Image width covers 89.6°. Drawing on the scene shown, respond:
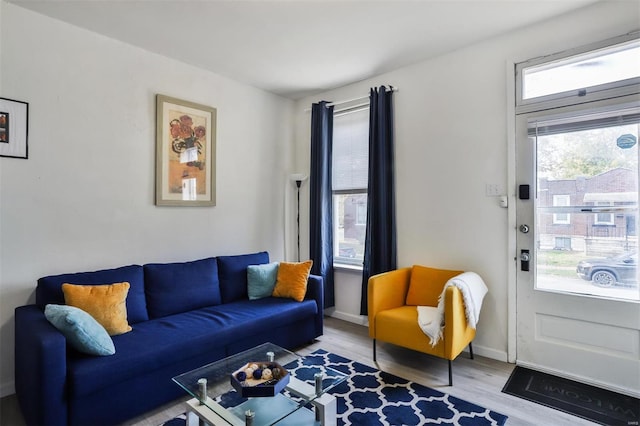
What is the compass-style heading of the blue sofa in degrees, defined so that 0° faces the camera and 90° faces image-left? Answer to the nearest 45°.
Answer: approximately 315°

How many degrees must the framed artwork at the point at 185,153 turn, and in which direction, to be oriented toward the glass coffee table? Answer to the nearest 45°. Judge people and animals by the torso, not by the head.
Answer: approximately 45° to its right

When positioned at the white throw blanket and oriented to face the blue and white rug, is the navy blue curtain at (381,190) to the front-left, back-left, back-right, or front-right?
back-right

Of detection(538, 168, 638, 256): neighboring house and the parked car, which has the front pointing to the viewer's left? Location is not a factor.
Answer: the parked car

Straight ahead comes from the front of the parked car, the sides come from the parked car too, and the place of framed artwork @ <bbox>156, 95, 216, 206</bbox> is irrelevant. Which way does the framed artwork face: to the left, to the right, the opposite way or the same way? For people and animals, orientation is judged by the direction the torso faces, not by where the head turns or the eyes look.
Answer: the opposite way

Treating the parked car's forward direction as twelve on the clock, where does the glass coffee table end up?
The glass coffee table is roughly at 10 o'clock from the parked car.

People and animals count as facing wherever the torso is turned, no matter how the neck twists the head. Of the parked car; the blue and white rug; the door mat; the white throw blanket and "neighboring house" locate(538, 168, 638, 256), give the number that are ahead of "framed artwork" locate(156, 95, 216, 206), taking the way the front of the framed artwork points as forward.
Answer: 5

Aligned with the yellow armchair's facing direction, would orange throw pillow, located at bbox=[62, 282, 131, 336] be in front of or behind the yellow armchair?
in front

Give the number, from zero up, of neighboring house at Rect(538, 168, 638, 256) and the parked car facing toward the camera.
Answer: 1

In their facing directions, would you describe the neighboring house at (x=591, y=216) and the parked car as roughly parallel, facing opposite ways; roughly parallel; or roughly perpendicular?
roughly perpendicular

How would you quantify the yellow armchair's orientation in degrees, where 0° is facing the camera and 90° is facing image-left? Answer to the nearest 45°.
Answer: approximately 45°

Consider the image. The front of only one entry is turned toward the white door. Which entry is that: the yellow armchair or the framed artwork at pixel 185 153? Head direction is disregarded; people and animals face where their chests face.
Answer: the framed artwork

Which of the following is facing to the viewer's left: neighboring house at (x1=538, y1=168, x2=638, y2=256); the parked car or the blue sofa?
the parked car

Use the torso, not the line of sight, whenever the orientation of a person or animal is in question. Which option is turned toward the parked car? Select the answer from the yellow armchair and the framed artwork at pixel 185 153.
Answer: the framed artwork

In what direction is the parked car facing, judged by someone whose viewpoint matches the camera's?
facing to the left of the viewer

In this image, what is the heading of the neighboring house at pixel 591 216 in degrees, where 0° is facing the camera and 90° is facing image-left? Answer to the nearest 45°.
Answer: approximately 0°

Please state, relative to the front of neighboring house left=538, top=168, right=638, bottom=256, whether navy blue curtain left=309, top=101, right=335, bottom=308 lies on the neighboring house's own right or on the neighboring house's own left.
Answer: on the neighboring house's own right
